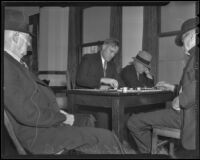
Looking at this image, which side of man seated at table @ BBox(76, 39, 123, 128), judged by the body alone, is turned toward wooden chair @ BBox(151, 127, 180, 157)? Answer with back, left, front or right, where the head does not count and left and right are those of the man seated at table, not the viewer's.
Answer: front

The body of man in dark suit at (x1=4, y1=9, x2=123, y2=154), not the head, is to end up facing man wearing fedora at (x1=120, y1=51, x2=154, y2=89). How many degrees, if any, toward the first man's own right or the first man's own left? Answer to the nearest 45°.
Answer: approximately 45° to the first man's own left

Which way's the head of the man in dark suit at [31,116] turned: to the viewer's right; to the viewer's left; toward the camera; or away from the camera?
to the viewer's right

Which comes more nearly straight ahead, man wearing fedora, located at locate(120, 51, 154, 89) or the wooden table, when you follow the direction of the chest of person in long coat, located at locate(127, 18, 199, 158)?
the wooden table

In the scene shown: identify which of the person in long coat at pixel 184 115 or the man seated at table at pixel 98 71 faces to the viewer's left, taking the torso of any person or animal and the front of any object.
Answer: the person in long coat

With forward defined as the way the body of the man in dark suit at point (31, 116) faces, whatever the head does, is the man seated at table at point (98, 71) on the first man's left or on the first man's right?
on the first man's left

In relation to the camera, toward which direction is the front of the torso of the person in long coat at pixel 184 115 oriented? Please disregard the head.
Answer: to the viewer's left

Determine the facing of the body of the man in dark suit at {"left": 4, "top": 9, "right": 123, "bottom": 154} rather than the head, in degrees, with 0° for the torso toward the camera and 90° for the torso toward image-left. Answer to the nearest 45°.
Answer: approximately 270°

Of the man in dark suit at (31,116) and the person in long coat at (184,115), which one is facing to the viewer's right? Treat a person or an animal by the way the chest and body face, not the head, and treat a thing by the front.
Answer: the man in dark suit at (31,116)
